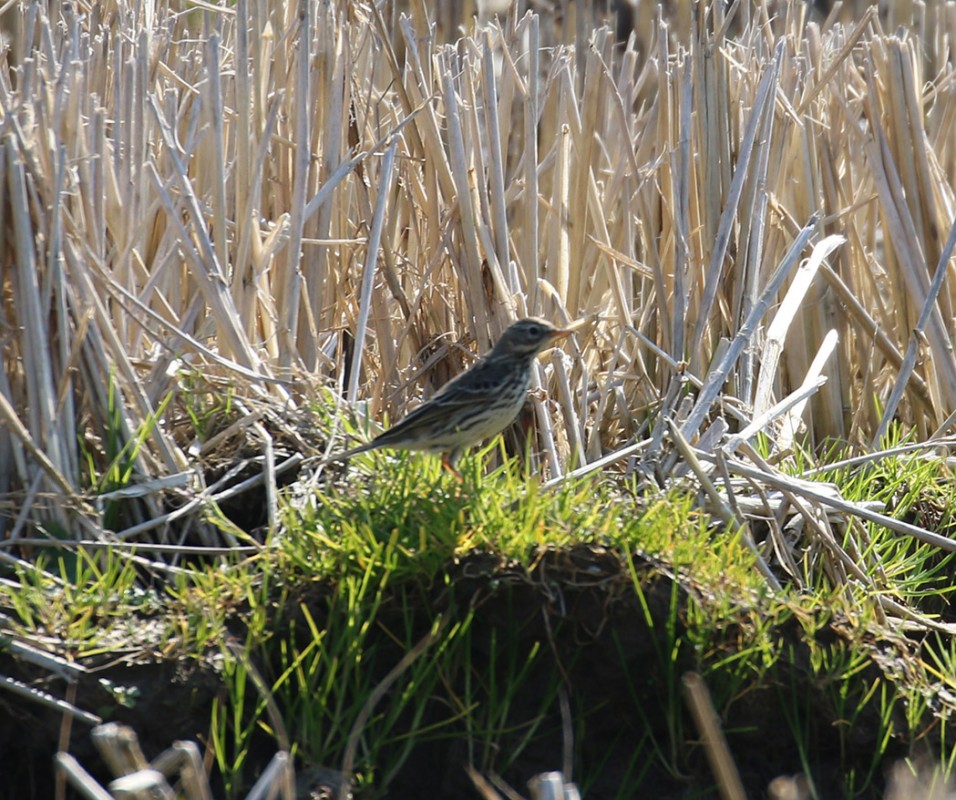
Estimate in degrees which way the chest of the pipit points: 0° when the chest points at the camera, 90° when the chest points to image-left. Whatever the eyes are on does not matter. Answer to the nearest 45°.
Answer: approximately 270°
